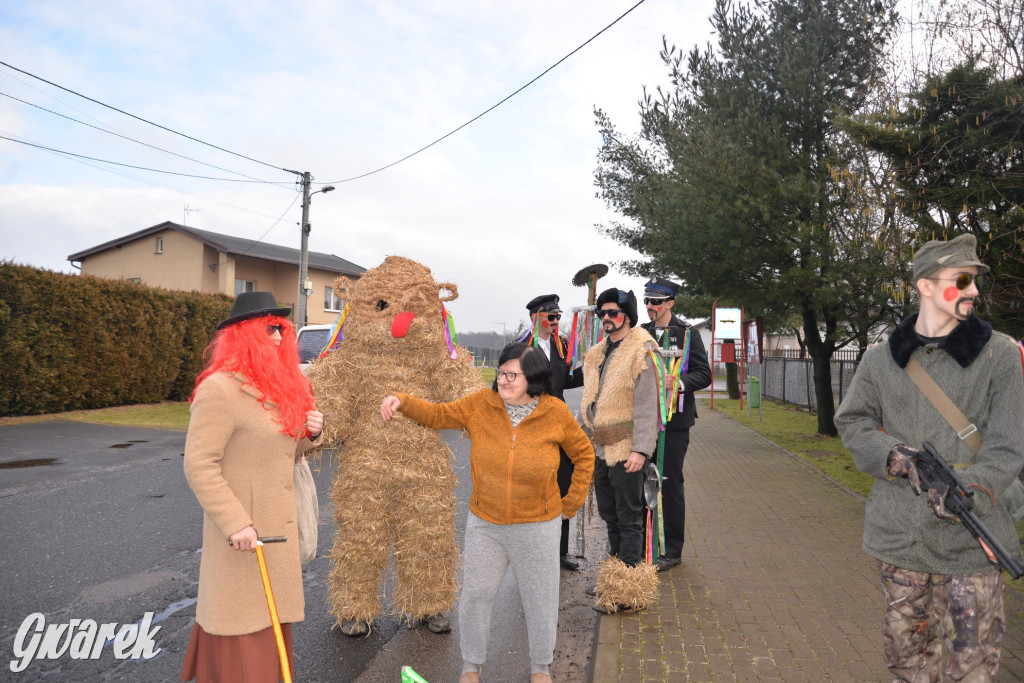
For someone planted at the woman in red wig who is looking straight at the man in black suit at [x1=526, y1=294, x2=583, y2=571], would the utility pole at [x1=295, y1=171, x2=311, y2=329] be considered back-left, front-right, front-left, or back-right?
front-left

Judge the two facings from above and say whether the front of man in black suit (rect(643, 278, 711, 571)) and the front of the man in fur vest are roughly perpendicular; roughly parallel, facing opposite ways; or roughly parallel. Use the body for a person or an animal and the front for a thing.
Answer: roughly parallel

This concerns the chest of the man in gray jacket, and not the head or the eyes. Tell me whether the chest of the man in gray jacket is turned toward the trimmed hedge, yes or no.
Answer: no

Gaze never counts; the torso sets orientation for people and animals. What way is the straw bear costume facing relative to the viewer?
toward the camera

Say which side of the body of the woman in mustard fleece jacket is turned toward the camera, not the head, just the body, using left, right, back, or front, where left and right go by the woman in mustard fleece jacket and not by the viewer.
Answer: front

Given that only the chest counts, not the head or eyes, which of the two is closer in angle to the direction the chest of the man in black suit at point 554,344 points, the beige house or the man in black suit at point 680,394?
the man in black suit

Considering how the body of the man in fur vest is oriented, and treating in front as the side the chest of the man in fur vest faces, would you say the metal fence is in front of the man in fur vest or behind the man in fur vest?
behind

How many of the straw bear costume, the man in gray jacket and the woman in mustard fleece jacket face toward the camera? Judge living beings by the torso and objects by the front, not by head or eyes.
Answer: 3

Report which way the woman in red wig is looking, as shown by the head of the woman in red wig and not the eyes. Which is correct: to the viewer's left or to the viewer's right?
to the viewer's right
